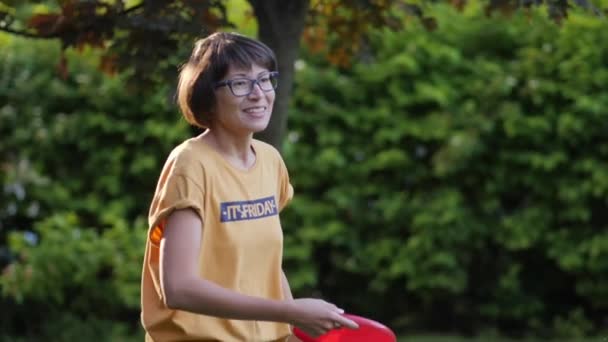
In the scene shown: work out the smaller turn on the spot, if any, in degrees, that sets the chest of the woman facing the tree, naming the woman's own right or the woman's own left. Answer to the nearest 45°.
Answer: approximately 135° to the woman's own left

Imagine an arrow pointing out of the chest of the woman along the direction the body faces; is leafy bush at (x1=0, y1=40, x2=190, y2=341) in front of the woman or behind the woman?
behind

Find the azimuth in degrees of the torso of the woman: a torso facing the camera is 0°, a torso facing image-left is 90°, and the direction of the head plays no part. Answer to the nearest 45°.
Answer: approximately 315°

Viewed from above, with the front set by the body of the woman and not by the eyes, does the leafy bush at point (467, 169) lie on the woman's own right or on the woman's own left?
on the woman's own left
